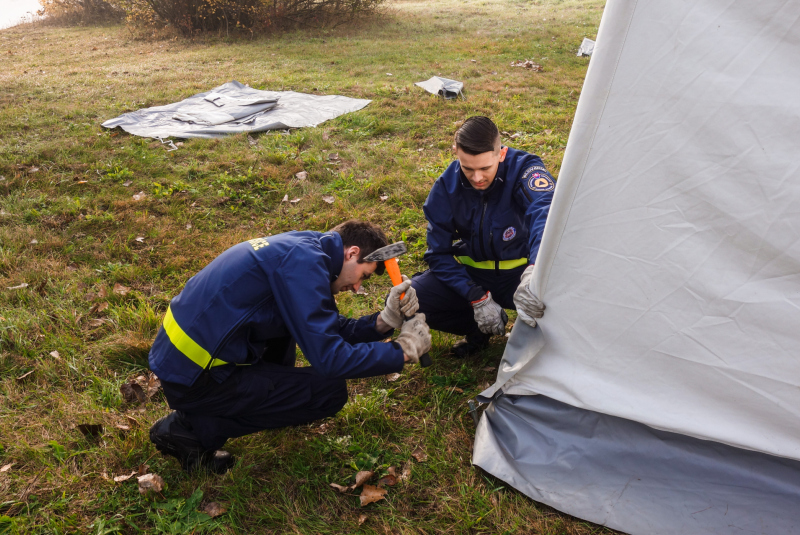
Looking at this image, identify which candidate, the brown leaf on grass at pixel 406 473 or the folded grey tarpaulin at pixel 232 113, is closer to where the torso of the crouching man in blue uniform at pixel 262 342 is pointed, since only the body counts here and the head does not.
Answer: the brown leaf on grass

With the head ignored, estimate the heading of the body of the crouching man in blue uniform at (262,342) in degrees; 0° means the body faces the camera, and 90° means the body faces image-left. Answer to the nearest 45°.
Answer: approximately 270°

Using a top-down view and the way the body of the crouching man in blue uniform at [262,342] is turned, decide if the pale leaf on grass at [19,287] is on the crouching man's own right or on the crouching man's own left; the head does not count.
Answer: on the crouching man's own left

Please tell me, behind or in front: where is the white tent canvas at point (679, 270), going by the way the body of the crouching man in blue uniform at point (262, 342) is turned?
in front

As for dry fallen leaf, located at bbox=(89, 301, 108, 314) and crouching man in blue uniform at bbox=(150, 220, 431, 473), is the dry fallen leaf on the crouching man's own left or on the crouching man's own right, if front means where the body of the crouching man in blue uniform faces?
on the crouching man's own left

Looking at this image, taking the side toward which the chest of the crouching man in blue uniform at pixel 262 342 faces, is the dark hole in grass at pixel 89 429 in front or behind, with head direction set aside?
behind
